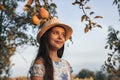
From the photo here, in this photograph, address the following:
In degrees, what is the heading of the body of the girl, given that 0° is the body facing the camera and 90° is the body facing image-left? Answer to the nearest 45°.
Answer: approximately 315°
